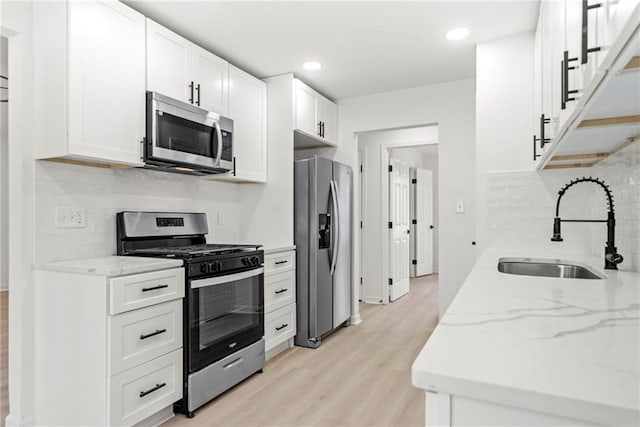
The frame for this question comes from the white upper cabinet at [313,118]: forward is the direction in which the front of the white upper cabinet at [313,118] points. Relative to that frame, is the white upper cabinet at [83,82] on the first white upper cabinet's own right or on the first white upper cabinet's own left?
on the first white upper cabinet's own right

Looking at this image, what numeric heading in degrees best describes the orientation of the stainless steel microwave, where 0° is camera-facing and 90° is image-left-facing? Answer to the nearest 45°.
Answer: approximately 315°

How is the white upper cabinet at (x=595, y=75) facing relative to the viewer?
to the viewer's left

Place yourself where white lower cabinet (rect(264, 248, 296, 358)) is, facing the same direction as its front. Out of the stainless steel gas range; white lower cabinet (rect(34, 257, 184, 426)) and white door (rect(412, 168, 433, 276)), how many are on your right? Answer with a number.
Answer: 2

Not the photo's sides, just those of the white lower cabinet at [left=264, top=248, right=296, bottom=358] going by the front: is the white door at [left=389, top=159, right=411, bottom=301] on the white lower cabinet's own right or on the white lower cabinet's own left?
on the white lower cabinet's own left

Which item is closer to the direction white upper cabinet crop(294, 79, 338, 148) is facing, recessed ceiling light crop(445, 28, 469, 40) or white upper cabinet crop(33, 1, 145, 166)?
the recessed ceiling light

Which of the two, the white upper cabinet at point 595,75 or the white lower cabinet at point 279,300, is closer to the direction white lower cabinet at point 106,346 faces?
the white upper cabinet
